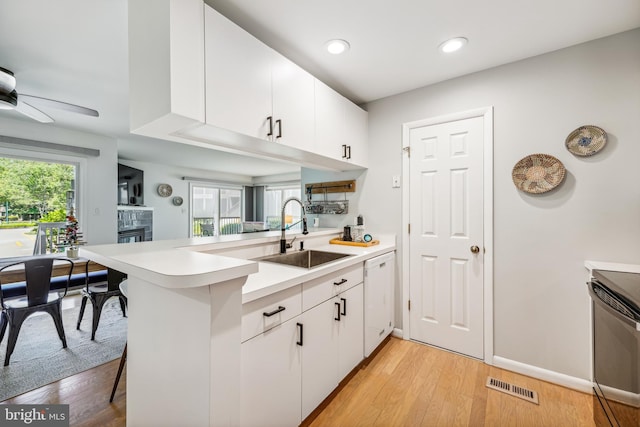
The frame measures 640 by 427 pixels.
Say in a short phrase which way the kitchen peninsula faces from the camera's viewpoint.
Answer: facing the viewer and to the right of the viewer

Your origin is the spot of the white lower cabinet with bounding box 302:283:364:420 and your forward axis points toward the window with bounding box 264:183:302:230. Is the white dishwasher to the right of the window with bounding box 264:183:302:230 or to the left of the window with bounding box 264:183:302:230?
right

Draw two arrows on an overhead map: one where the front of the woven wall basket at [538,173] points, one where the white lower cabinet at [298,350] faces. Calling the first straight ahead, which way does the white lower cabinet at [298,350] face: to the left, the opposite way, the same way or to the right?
to the left

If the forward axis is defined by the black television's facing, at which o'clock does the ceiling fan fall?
The ceiling fan is roughly at 2 o'clock from the black television.

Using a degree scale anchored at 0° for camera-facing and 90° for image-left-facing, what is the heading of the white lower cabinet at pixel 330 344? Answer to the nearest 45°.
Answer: approximately 315°

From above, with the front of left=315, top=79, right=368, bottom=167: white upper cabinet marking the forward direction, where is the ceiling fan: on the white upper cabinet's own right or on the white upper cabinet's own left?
on the white upper cabinet's own right

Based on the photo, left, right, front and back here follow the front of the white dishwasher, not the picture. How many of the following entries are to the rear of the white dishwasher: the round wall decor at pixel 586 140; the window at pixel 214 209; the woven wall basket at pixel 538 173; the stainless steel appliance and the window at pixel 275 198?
2

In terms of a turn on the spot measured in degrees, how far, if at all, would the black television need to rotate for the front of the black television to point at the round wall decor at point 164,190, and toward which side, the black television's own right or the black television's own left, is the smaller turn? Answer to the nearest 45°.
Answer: approximately 90° to the black television's own left
